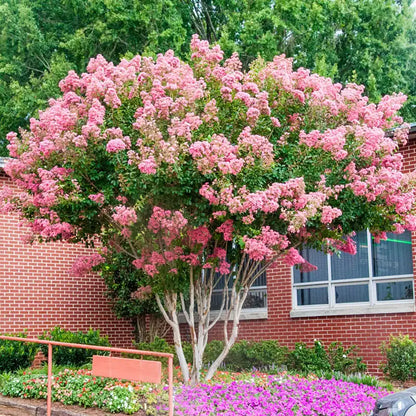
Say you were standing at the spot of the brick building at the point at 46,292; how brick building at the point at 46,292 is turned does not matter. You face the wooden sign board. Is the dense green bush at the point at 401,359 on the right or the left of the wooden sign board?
left

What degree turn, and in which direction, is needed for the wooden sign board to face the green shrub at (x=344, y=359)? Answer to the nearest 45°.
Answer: approximately 135° to its left

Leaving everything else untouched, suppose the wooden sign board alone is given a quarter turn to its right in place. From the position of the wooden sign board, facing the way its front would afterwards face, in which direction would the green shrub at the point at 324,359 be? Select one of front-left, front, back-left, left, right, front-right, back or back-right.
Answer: back-right

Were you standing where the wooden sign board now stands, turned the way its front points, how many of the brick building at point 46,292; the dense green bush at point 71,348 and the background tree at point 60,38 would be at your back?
3

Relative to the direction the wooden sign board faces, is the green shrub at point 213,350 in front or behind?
behind

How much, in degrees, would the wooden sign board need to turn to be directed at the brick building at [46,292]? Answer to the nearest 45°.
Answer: approximately 180°

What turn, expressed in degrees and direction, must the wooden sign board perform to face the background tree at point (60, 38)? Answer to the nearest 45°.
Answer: approximately 180°

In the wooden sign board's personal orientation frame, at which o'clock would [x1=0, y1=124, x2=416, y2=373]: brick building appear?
The brick building is roughly at 7 o'clock from the wooden sign board.

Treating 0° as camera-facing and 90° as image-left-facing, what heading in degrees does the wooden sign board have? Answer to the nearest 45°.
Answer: approximately 0°

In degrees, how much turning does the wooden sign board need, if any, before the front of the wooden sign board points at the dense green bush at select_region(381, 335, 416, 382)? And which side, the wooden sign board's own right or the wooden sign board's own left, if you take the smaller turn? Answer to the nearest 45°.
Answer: approximately 135° to the wooden sign board's own left

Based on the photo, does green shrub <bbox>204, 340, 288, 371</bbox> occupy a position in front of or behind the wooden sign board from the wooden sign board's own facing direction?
behind
